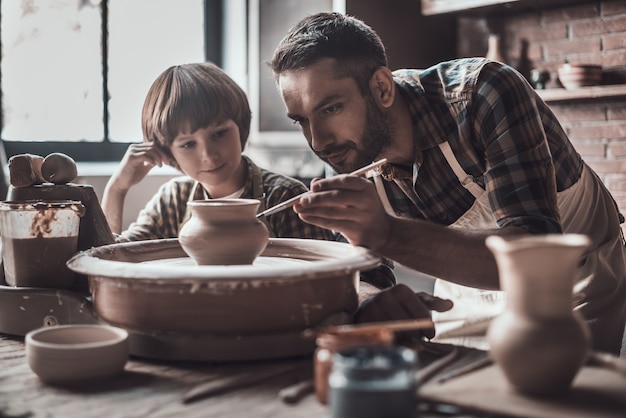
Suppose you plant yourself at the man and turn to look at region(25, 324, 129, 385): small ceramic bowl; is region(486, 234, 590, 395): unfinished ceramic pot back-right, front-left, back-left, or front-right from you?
front-left

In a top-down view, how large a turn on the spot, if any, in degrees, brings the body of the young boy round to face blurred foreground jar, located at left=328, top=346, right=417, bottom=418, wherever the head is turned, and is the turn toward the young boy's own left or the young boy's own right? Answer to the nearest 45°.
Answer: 0° — they already face it

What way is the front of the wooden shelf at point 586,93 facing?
toward the camera

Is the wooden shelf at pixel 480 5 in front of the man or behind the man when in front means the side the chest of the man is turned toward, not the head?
behind

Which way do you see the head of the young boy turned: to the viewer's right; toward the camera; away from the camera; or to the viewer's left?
toward the camera

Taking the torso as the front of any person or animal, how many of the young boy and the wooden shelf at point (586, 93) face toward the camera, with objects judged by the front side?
2

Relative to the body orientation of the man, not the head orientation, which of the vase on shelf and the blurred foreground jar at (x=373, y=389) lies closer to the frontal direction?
the blurred foreground jar

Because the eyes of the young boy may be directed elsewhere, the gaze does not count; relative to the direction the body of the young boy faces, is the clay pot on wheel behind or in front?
in front

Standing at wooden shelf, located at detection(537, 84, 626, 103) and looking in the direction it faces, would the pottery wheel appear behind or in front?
in front

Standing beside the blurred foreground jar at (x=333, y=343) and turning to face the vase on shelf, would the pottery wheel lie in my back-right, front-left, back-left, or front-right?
front-left

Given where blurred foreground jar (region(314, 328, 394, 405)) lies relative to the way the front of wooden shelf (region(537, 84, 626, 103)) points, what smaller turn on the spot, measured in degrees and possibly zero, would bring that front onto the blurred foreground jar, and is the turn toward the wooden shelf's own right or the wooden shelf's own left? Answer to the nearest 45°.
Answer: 0° — it already faces it
